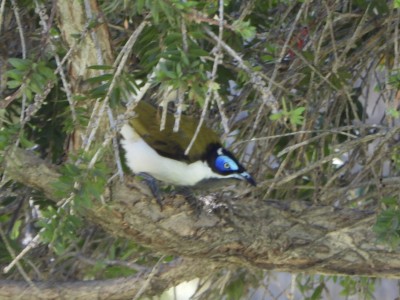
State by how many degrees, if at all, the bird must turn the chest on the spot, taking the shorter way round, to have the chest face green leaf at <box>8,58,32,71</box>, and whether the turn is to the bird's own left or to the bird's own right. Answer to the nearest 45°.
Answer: approximately 135° to the bird's own right

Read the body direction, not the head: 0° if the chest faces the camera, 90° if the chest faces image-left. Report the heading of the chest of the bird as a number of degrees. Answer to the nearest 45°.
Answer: approximately 270°
